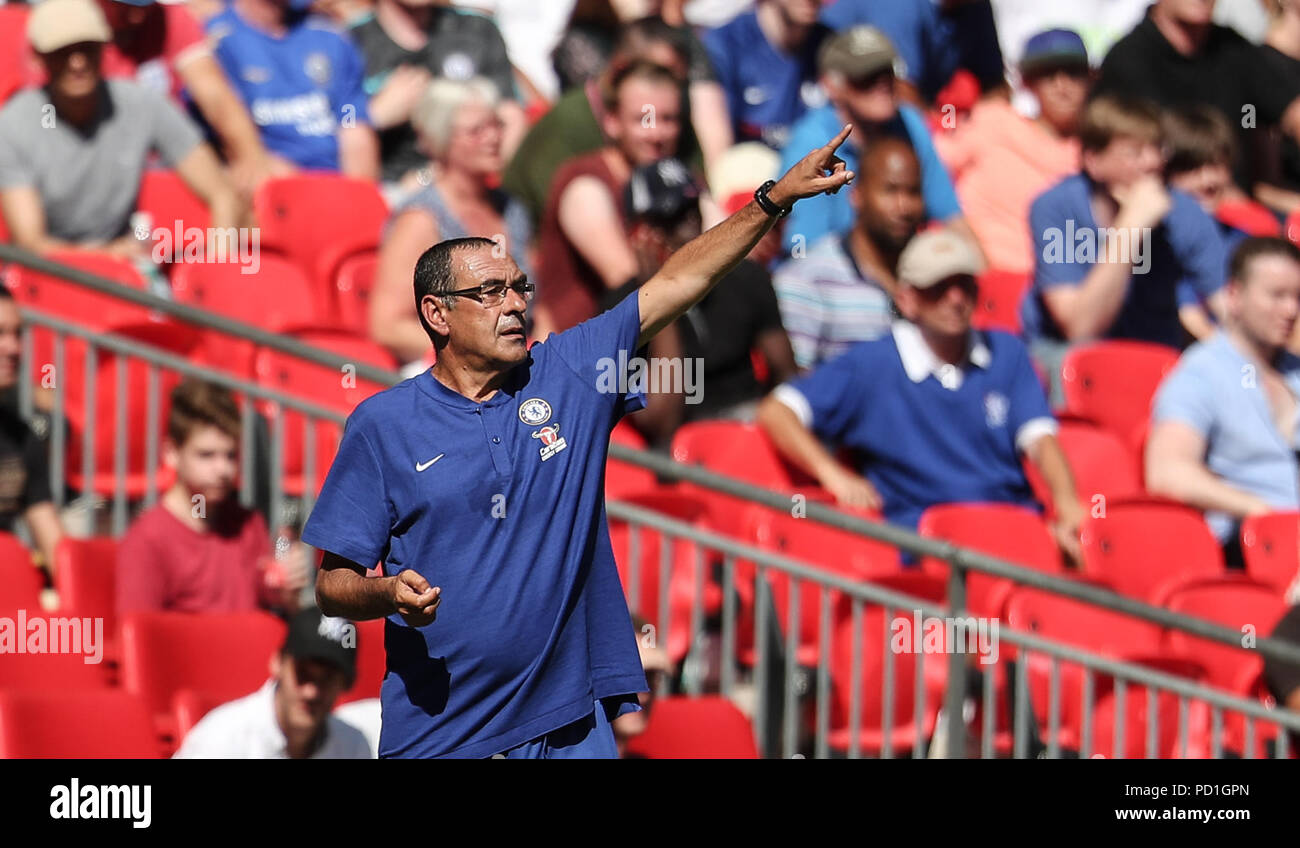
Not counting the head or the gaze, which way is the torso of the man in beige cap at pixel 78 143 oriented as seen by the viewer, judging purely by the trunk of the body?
toward the camera

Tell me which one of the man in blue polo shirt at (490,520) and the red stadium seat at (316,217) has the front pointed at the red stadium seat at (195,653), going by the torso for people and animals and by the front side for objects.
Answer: the red stadium seat at (316,217)

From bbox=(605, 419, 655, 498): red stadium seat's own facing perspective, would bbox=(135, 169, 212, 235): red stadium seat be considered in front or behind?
behind

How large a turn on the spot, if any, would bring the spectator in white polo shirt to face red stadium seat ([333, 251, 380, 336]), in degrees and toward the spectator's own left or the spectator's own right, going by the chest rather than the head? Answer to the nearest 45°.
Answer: approximately 135° to the spectator's own left

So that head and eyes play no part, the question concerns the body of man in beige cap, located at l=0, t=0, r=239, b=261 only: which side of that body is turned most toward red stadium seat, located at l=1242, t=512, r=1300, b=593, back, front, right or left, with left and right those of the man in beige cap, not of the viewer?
left

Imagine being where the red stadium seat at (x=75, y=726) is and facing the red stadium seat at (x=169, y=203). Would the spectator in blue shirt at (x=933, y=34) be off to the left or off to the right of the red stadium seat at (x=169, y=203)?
right

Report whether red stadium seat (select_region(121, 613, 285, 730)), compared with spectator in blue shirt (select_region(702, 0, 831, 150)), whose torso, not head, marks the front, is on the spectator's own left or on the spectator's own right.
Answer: on the spectator's own right

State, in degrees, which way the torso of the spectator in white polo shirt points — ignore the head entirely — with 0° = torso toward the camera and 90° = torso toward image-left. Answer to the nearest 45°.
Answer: approximately 315°

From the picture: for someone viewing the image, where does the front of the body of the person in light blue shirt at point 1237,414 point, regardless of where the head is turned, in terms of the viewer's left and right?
facing the viewer and to the right of the viewer

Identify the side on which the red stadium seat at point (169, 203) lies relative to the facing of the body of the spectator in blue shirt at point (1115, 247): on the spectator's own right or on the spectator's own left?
on the spectator's own right

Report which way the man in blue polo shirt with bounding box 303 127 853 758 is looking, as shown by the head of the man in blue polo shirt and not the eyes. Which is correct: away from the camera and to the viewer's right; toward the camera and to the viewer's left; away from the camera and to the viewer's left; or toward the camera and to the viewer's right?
toward the camera and to the viewer's right

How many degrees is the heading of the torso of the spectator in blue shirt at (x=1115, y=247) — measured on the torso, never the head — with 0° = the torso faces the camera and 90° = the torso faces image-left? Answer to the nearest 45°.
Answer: approximately 315°

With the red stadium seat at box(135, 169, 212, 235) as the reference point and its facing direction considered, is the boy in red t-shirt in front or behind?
in front
